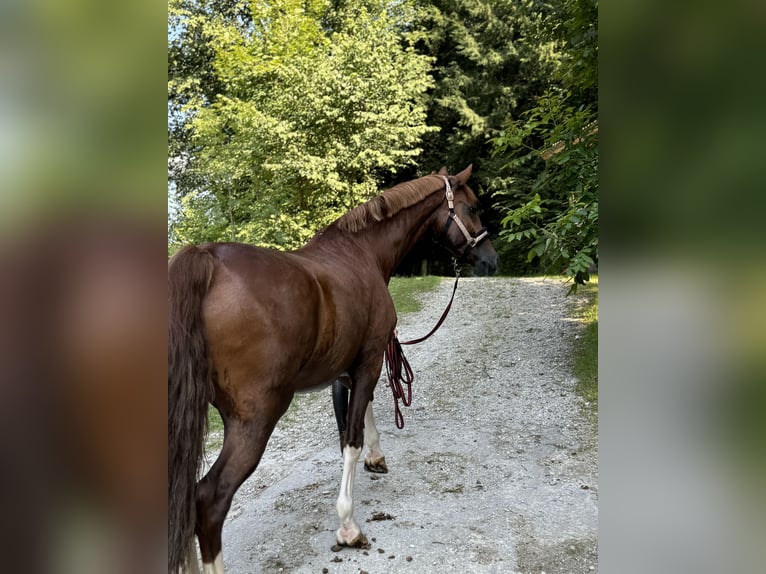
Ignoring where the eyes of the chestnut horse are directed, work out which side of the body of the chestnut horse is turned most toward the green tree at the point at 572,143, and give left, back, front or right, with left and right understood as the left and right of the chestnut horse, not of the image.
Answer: front

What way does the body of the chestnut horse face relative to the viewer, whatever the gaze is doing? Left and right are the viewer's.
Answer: facing away from the viewer and to the right of the viewer

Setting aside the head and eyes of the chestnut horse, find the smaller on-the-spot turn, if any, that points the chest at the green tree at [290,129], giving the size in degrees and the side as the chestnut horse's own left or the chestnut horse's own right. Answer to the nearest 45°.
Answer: approximately 45° to the chestnut horse's own left
